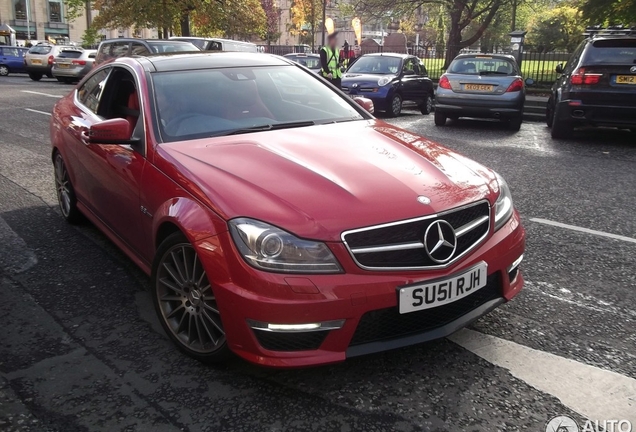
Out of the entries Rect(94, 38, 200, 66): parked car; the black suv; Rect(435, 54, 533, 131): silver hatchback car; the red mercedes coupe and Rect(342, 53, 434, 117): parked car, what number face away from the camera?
2

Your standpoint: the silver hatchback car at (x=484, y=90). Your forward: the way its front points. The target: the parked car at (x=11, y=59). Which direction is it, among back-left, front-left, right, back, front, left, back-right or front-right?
front-left

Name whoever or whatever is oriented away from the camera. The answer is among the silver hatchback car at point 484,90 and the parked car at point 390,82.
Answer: the silver hatchback car

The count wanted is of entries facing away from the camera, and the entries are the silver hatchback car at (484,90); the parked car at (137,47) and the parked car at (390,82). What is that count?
1

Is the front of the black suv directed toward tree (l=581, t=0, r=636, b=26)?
yes

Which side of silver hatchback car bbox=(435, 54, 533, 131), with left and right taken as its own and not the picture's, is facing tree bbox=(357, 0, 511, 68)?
front

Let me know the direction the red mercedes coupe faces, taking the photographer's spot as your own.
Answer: facing the viewer and to the right of the viewer

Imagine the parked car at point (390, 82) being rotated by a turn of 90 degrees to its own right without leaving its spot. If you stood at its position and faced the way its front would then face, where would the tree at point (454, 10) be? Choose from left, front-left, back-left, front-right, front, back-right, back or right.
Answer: front-right

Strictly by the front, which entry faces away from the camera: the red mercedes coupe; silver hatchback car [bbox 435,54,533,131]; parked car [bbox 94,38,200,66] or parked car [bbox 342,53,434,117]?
the silver hatchback car

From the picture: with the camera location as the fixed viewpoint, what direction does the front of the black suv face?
facing away from the viewer

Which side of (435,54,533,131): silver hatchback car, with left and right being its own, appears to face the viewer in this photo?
back

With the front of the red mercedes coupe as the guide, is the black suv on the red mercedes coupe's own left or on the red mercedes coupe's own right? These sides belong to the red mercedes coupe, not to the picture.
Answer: on the red mercedes coupe's own left

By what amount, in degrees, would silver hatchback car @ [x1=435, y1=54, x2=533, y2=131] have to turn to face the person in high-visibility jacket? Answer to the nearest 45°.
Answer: approximately 90° to its left

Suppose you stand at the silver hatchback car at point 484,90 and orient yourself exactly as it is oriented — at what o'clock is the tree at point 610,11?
The tree is roughly at 1 o'clock from the silver hatchback car.

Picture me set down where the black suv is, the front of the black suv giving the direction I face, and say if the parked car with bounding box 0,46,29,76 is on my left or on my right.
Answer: on my left

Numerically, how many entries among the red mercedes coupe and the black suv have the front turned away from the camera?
1

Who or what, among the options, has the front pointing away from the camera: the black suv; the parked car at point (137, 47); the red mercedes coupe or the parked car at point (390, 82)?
the black suv
